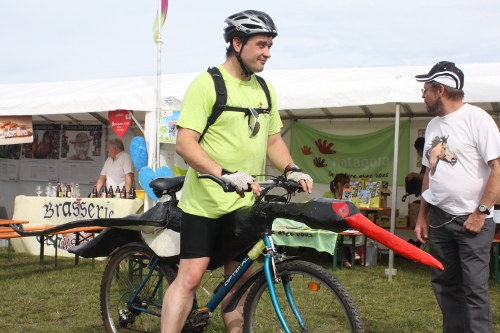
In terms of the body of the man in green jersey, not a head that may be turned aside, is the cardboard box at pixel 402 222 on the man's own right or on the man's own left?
on the man's own left

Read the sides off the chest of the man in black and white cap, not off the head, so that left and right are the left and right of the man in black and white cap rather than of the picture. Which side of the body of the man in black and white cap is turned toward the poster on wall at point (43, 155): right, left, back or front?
right

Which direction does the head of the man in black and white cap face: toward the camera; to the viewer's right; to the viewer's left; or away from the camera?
to the viewer's left

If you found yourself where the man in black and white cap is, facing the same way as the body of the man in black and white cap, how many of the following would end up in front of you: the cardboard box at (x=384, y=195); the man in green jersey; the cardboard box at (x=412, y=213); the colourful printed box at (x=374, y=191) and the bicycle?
2

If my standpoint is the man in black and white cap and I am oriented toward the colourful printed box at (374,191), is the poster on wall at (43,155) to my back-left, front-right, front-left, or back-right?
front-left

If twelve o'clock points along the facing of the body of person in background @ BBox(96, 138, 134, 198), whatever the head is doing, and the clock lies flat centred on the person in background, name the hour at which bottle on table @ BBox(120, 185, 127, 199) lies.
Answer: The bottle on table is roughly at 10 o'clock from the person in background.

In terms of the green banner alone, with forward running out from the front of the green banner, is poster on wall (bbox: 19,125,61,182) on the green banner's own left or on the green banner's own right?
on the green banner's own right

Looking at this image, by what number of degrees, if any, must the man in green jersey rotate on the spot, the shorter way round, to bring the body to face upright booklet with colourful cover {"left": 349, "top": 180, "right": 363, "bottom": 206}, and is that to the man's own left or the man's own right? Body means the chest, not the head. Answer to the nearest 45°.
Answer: approximately 135° to the man's own left

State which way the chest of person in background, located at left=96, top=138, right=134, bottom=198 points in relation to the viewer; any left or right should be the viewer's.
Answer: facing the viewer and to the left of the viewer

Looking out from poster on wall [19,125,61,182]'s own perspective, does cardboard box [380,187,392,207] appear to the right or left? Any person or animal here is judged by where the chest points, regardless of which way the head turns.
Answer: on its left

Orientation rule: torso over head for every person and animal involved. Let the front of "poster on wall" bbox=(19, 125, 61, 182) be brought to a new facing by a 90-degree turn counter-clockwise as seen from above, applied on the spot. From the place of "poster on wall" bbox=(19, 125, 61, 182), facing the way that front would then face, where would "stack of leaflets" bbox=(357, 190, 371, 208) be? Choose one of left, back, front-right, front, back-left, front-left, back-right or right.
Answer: front-right

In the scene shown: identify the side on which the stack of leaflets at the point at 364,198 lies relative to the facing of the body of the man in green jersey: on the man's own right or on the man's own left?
on the man's own left

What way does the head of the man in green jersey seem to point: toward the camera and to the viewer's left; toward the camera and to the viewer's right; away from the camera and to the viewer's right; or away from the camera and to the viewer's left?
toward the camera and to the viewer's right

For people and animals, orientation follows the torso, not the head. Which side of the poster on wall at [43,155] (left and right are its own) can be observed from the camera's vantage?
front

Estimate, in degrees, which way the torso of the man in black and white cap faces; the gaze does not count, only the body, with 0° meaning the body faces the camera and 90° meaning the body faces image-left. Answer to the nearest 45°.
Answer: approximately 45°

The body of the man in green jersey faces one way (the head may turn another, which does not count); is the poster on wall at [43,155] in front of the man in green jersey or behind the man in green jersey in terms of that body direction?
behind
